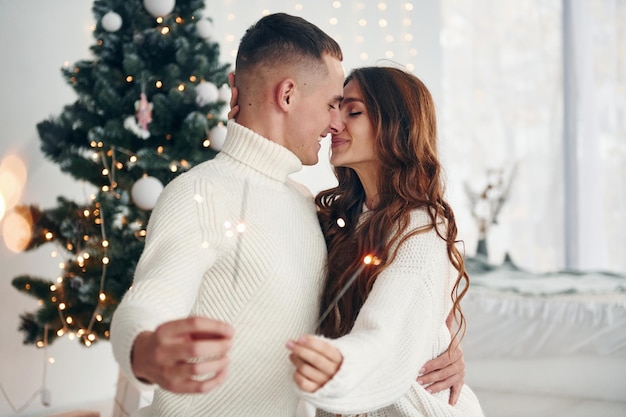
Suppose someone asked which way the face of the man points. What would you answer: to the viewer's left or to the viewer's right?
to the viewer's right

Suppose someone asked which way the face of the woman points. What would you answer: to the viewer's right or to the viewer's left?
to the viewer's left

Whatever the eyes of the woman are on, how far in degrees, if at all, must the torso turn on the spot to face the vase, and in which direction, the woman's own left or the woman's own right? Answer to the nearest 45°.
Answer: approximately 90° to the woman's own right

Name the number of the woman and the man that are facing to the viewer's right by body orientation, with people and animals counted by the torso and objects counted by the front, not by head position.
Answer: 1

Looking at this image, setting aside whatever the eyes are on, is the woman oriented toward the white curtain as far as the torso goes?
no

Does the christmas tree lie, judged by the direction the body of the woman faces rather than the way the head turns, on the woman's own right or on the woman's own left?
on the woman's own right

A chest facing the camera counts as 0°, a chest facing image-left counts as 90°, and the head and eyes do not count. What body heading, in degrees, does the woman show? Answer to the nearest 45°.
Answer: approximately 90°

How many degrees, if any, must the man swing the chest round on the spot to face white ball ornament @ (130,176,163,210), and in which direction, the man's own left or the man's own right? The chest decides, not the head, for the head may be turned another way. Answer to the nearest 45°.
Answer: approximately 180°

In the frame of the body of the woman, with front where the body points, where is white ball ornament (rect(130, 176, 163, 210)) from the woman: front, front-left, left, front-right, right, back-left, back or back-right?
front-right

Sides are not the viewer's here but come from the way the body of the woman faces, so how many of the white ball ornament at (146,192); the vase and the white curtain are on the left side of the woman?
0

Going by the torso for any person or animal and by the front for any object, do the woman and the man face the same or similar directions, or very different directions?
very different directions

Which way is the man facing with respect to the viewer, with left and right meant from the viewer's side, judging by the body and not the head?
facing to the right of the viewer
